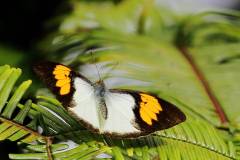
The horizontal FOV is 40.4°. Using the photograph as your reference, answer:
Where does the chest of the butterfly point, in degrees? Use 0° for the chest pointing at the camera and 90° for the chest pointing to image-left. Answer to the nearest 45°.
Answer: approximately 180°
